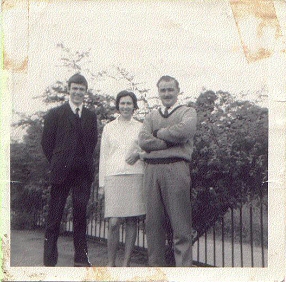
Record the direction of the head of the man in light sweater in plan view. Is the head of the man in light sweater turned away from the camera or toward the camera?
toward the camera

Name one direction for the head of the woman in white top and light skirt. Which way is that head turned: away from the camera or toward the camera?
toward the camera

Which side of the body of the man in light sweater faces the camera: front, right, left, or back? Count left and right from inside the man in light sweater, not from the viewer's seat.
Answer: front

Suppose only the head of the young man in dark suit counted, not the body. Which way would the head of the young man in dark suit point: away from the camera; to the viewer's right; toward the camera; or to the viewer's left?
toward the camera
